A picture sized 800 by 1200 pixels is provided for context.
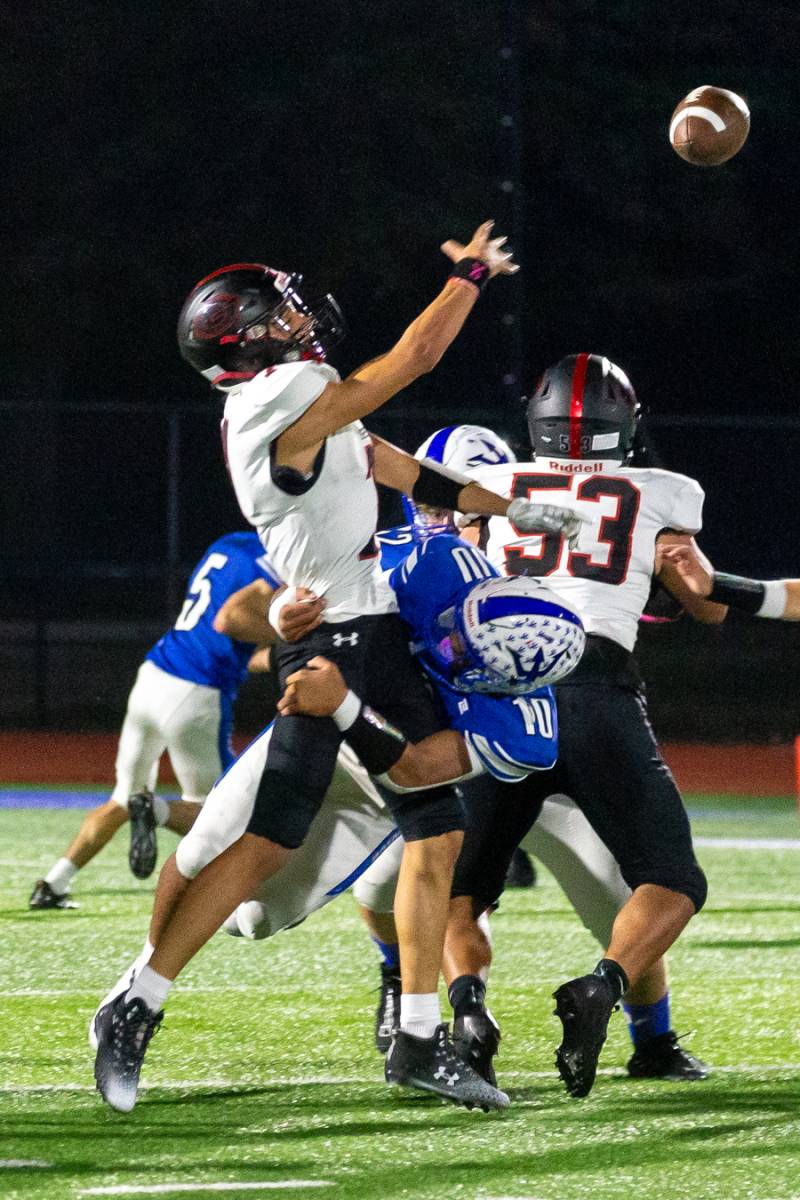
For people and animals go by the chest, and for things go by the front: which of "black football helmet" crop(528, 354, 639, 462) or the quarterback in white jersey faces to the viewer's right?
the quarterback in white jersey

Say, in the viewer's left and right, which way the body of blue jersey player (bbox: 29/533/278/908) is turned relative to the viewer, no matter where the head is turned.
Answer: facing away from the viewer and to the right of the viewer

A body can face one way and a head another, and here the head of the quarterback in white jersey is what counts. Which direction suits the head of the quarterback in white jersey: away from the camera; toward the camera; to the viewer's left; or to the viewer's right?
to the viewer's right

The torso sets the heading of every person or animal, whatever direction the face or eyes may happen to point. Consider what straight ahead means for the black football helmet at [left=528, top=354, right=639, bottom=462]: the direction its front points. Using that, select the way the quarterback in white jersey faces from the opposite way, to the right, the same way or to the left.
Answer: to the right

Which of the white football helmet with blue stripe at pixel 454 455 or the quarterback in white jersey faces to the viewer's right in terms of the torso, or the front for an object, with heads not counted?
the quarterback in white jersey

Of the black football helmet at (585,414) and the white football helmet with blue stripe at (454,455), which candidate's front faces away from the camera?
the black football helmet

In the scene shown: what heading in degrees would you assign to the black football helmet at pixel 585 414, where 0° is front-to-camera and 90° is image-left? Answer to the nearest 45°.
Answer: approximately 180°

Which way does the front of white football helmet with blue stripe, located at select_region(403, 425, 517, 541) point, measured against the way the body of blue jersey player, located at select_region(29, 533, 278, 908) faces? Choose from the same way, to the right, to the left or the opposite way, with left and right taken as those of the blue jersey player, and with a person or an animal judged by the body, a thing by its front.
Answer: the opposite way

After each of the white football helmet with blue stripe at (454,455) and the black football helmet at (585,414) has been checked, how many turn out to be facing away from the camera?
1

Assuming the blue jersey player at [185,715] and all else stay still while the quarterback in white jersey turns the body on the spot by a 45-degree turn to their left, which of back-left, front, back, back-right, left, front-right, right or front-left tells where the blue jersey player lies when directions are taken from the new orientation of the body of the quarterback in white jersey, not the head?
front-left

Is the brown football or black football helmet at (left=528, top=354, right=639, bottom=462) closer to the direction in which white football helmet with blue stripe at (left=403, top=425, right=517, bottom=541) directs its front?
the black football helmet

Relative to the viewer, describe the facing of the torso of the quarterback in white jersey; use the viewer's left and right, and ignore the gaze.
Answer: facing to the right of the viewer

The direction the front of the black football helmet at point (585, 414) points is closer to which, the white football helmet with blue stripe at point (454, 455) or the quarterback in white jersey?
the white football helmet with blue stripe

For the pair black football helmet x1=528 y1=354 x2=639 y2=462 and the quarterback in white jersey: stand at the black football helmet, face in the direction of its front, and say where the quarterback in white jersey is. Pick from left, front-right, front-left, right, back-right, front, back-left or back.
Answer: back-left
